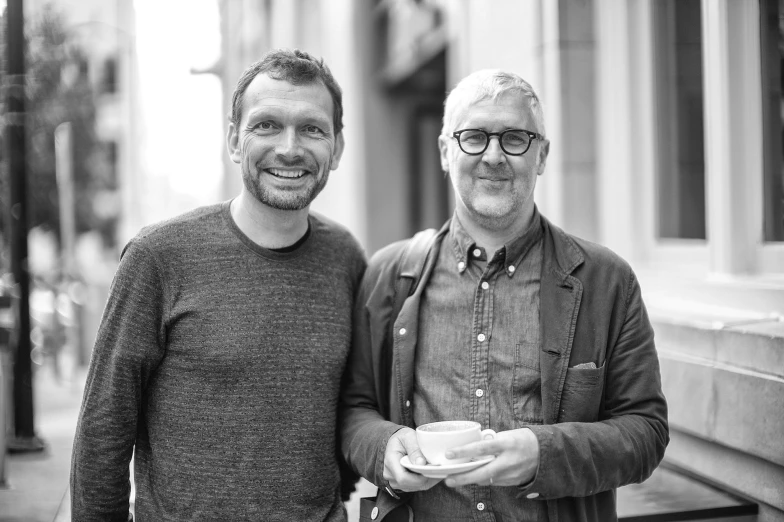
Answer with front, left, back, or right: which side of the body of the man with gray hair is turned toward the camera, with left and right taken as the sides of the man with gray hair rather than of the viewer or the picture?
front

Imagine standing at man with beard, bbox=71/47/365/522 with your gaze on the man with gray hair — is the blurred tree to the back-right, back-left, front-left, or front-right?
back-left

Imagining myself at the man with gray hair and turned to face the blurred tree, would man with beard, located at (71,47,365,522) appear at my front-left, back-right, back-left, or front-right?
front-left

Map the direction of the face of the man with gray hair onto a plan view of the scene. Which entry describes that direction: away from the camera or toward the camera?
toward the camera

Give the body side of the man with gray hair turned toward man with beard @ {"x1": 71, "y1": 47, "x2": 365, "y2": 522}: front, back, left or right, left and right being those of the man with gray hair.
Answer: right

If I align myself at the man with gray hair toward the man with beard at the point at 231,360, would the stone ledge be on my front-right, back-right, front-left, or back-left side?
back-right

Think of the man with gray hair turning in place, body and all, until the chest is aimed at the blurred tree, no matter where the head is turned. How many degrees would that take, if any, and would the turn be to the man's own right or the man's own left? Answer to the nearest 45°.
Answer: approximately 135° to the man's own right
